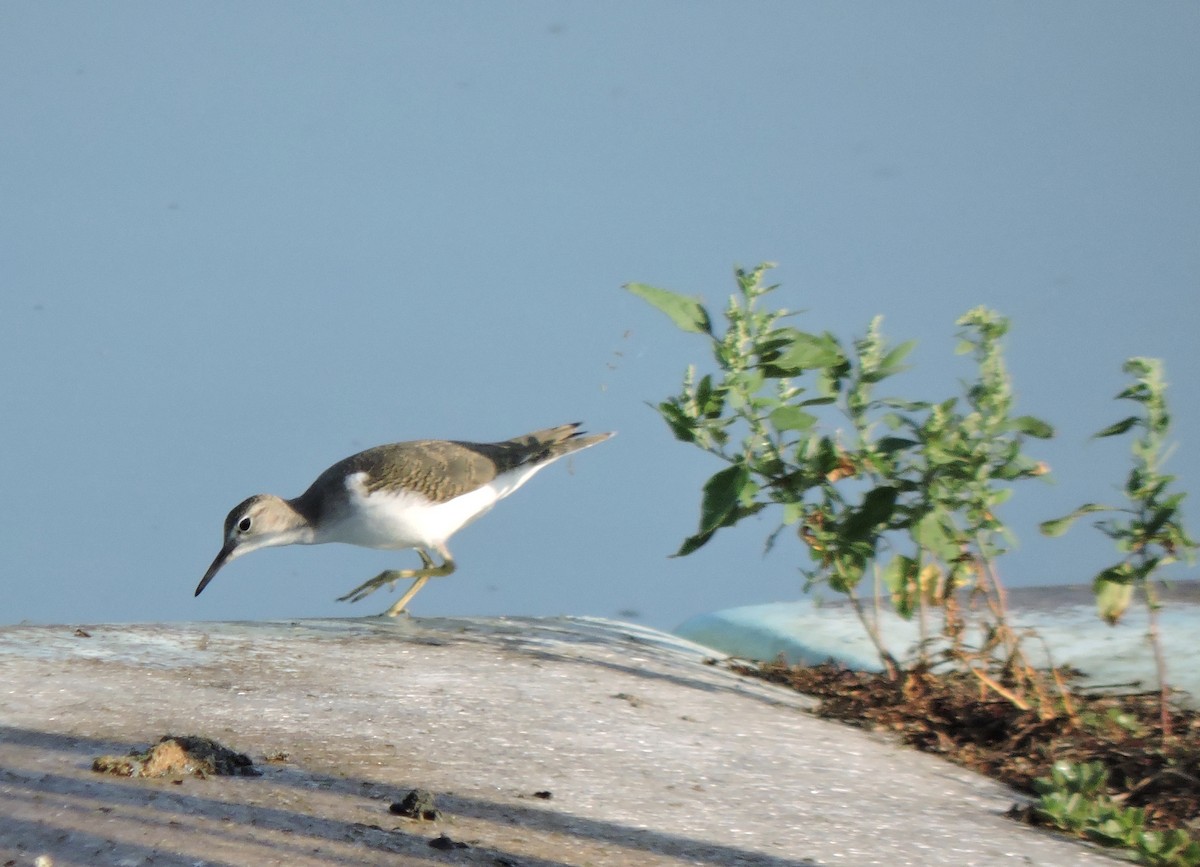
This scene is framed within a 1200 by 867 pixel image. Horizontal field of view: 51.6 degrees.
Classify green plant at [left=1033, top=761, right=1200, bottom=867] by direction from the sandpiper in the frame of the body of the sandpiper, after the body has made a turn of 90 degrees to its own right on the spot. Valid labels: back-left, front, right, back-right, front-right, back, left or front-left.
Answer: back-right

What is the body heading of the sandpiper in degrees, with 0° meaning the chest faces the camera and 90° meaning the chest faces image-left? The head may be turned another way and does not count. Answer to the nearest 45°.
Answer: approximately 90°
